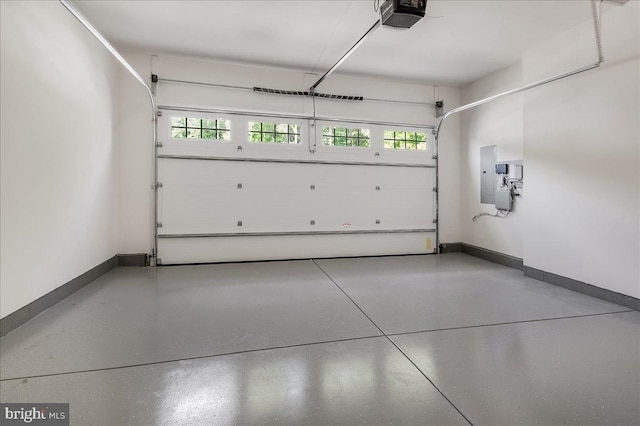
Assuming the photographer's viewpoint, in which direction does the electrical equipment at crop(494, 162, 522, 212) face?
facing the viewer and to the left of the viewer
